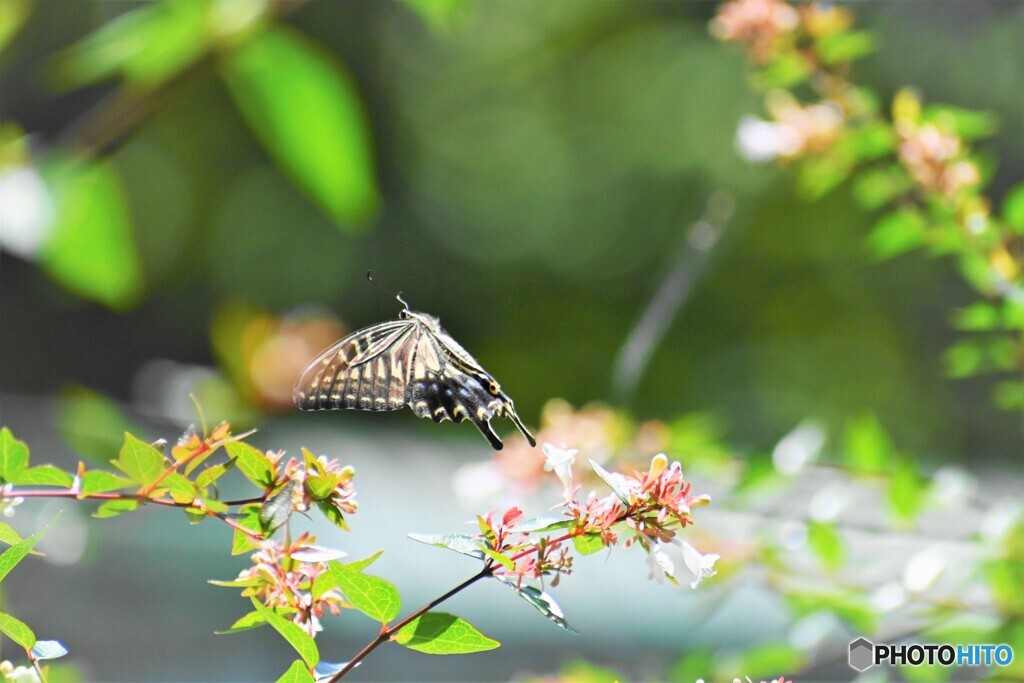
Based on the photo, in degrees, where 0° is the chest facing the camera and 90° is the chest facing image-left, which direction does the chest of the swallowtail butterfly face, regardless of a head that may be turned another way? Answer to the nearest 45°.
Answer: approximately 90°
